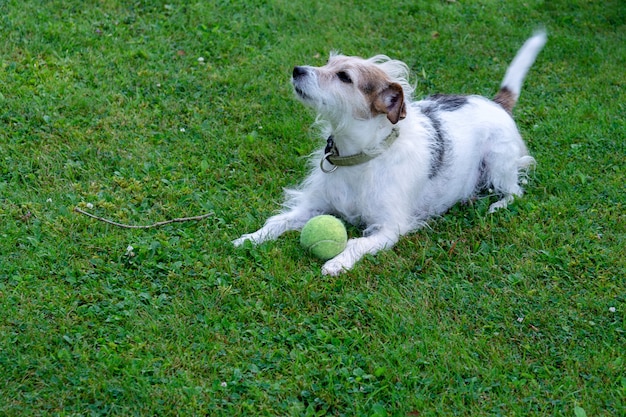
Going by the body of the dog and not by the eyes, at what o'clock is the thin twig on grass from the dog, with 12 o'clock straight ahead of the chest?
The thin twig on grass is roughly at 1 o'clock from the dog.

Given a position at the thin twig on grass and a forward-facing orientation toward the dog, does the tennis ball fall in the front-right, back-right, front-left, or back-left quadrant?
front-right

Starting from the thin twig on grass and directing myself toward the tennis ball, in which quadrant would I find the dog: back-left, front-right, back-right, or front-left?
front-left

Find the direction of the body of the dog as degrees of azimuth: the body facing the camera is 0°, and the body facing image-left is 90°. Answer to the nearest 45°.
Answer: approximately 45°
